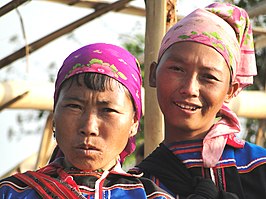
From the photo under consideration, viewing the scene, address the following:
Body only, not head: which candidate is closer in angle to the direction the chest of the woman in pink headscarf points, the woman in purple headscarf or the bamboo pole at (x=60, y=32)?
the woman in purple headscarf

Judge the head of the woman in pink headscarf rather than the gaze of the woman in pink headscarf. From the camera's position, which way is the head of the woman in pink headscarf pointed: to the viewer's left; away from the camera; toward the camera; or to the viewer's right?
toward the camera

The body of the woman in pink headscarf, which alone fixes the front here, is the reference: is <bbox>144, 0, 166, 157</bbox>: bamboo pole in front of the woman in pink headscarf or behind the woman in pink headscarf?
behind

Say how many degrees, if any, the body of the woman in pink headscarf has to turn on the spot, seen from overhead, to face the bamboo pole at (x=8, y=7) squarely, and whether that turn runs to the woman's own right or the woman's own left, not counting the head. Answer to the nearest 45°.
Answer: approximately 135° to the woman's own right

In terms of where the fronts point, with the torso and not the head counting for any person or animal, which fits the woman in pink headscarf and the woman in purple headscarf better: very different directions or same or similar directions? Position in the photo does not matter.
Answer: same or similar directions

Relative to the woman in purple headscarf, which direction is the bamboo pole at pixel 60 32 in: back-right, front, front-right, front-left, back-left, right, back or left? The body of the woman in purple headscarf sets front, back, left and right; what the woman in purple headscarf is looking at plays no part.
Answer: back

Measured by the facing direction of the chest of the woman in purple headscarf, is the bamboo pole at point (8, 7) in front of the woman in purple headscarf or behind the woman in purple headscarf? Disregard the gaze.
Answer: behind

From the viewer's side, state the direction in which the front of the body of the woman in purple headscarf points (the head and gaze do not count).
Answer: toward the camera

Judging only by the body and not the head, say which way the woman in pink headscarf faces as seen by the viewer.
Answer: toward the camera

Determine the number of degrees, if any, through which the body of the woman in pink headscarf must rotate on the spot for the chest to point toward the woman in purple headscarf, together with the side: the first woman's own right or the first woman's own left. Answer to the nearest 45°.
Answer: approximately 45° to the first woman's own right

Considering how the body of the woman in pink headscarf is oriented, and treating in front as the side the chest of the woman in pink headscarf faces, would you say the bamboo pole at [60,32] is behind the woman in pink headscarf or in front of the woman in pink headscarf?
behind

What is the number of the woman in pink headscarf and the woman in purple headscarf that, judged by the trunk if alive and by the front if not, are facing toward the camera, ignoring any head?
2
